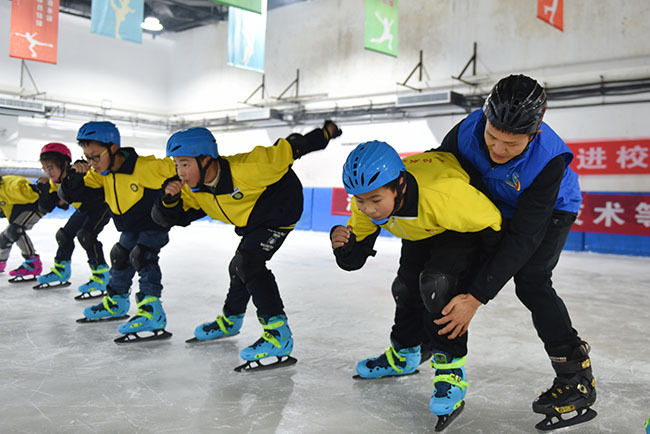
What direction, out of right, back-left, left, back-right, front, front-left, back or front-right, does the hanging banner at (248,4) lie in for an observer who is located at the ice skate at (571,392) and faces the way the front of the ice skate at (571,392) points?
right

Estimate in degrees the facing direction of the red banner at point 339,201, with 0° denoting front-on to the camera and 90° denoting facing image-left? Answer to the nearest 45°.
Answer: approximately 0°

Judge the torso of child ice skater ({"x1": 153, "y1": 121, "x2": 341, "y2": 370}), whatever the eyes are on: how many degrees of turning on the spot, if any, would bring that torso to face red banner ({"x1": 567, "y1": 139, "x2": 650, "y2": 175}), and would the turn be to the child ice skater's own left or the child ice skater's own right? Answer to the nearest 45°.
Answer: approximately 180°

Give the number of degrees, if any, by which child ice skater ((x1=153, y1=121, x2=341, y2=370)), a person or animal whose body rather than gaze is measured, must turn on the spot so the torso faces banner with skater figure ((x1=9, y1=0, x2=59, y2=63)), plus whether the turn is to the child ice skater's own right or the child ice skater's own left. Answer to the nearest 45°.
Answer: approximately 90° to the child ice skater's own right

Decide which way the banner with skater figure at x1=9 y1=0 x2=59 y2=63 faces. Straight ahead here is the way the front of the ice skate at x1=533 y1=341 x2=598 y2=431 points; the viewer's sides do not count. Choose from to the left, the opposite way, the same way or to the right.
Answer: to the left

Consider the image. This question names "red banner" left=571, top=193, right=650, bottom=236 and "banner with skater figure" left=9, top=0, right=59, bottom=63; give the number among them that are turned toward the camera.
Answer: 2

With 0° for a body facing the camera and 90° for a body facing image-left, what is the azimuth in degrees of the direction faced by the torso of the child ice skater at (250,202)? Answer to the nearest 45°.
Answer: approximately 45°

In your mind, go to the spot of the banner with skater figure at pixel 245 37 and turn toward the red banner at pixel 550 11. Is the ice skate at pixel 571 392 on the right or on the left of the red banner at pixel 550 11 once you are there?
right

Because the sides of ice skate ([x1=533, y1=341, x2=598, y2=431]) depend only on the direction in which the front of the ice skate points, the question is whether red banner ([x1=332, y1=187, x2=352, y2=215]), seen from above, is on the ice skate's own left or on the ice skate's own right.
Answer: on the ice skate's own right

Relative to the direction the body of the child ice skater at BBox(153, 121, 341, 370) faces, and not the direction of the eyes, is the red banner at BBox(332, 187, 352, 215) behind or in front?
behind

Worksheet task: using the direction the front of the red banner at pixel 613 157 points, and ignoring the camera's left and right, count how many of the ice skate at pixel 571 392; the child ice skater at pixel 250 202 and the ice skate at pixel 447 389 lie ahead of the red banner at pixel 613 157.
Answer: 3
